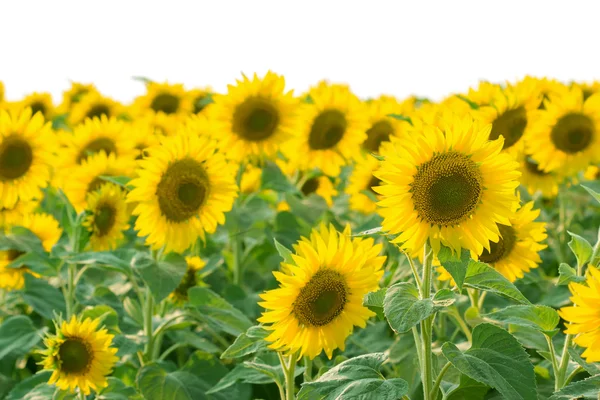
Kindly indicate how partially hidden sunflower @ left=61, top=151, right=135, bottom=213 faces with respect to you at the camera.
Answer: facing the viewer

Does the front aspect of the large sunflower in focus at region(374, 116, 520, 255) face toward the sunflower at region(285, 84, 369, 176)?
no

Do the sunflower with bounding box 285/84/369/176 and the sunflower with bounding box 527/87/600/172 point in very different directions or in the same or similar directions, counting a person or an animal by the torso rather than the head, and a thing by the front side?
same or similar directions

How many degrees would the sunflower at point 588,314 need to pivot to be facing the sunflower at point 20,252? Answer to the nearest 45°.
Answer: approximately 90° to its right

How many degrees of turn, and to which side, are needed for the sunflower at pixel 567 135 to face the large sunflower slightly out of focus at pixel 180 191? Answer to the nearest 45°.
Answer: approximately 45° to its right

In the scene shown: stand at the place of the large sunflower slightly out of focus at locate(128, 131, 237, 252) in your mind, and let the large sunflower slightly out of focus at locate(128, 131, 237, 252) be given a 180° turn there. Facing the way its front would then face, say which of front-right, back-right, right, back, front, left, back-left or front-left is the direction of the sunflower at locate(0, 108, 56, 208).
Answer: front-left

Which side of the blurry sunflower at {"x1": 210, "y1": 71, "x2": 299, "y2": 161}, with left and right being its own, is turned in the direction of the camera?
front

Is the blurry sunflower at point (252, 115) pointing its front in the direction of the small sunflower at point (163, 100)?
no

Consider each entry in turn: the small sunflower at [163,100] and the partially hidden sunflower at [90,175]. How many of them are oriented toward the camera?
2

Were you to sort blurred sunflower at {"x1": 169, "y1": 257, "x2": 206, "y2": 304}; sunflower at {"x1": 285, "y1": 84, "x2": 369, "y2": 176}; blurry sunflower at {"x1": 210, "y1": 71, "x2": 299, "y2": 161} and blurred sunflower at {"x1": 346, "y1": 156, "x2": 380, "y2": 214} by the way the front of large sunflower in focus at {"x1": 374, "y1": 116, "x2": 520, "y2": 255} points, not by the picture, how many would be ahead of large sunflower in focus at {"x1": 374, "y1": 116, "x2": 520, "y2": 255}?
0

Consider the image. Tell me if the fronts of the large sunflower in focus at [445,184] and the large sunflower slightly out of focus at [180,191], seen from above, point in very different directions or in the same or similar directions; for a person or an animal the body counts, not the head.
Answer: same or similar directions

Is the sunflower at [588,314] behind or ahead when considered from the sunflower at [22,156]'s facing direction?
ahead

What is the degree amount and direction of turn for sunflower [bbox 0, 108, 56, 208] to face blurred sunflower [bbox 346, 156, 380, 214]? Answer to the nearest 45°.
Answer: approximately 90° to its left

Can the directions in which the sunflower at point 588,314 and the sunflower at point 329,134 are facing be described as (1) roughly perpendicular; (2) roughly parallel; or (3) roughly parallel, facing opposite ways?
roughly parallel

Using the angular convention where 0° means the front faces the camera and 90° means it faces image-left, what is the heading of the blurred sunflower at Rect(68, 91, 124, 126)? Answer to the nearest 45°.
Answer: approximately 0°

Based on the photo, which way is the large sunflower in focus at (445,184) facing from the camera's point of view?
toward the camera

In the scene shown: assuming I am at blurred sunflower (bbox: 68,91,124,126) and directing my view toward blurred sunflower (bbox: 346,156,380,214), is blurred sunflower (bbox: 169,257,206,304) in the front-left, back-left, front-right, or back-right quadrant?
front-right
